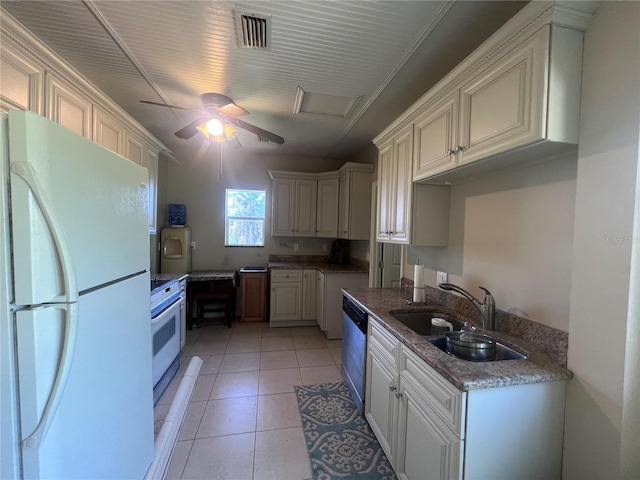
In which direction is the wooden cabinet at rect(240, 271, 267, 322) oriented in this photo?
toward the camera

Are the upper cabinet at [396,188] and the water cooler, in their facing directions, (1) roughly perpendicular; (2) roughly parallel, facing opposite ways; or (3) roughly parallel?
roughly perpendicular

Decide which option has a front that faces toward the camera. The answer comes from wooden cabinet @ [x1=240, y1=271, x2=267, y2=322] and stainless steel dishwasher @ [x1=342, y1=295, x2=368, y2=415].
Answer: the wooden cabinet

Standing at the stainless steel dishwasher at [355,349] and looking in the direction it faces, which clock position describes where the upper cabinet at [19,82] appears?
The upper cabinet is roughly at 11 o'clock from the stainless steel dishwasher.

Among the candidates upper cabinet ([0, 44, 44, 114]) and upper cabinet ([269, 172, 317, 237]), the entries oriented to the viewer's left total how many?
0

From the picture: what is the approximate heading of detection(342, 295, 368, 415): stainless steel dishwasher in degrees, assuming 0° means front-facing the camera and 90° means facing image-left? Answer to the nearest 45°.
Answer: approximately 90°

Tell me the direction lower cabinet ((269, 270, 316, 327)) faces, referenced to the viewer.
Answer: facing the viewer

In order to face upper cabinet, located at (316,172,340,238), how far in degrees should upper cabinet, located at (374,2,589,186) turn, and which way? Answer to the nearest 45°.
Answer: approximately 90° to its right

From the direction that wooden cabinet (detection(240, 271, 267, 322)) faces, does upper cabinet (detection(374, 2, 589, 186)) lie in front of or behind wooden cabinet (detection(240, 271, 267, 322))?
in front

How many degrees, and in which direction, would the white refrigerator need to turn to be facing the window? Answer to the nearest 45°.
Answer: approximately 90° to its left

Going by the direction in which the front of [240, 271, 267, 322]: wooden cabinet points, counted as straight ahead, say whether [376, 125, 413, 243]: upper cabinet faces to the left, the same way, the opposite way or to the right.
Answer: to the right

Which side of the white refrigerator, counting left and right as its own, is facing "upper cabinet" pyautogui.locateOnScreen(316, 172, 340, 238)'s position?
left
